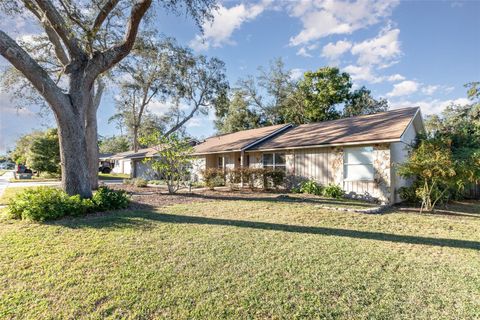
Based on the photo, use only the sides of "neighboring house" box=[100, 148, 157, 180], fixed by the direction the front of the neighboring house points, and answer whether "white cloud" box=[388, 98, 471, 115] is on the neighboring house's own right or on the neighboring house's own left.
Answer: on the neighboring house's own left

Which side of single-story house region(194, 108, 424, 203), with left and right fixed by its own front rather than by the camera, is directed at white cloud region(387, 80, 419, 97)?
back

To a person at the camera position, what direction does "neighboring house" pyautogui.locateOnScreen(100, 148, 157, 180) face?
facing the viewer and to the left of the viewer

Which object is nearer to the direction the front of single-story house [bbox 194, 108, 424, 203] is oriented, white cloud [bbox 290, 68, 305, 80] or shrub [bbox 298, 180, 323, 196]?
the shrub

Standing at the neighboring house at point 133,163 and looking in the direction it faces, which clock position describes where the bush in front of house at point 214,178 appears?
The bush in front of house is roughly at 10 o'clock from the neighboring house.

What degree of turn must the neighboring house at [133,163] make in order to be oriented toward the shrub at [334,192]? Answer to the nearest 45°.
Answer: approximately 45° to its left

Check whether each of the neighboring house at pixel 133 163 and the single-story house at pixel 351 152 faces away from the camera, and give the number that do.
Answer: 0

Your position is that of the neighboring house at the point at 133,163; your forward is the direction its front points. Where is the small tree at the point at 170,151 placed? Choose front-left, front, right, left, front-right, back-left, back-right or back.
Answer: front-left
